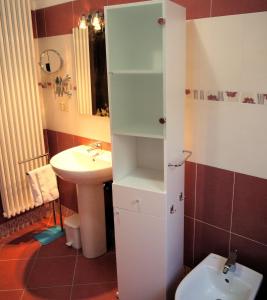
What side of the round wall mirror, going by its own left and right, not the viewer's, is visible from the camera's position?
front

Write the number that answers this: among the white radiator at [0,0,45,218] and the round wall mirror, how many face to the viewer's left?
0

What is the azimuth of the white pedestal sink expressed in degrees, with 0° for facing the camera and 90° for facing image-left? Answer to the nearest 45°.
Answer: approximately 45°

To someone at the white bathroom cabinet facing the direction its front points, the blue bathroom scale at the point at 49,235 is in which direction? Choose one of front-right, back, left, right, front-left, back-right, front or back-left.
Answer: right

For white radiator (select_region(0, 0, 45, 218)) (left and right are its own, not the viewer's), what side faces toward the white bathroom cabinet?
front

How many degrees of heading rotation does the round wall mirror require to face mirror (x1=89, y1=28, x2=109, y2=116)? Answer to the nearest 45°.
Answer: approximately 45° to its left

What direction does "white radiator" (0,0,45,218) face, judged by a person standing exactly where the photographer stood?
facing the viewer and to the right of the viewer

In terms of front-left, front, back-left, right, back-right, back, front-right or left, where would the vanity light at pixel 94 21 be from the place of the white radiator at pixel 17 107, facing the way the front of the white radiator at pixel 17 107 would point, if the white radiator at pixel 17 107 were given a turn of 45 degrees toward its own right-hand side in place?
front-left

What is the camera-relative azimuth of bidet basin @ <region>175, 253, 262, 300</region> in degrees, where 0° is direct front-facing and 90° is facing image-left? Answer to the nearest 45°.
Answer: approximately 45°

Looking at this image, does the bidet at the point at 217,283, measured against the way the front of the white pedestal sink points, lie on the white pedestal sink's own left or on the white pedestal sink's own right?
on the white pedestal sink's own left

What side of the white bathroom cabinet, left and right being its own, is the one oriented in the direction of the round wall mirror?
right
